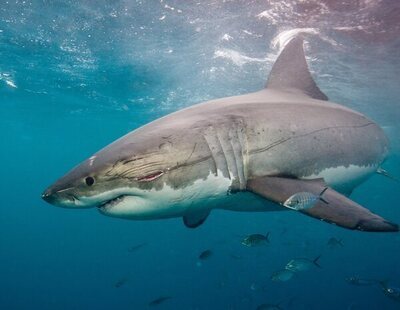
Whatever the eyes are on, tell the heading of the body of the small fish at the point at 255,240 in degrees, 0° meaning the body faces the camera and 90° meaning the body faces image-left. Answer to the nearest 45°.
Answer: approximately 90°

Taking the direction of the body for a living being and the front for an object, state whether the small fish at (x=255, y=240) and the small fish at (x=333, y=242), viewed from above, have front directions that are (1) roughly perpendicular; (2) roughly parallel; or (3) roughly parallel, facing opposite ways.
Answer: roughly parallel

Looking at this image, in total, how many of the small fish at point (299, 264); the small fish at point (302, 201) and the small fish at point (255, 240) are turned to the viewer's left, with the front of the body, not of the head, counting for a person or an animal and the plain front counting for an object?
3

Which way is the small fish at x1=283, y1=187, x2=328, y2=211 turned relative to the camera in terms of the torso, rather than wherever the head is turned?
to the viewer's left

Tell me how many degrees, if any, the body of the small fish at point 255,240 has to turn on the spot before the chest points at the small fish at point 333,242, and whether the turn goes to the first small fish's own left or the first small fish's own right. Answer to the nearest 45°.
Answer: approximately 135° to the first small fish's own right

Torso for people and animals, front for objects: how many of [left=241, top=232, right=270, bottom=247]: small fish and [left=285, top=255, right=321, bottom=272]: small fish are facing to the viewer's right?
0

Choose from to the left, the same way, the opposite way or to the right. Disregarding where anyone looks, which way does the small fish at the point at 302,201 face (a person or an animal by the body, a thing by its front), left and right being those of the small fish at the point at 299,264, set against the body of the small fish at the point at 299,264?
the same way

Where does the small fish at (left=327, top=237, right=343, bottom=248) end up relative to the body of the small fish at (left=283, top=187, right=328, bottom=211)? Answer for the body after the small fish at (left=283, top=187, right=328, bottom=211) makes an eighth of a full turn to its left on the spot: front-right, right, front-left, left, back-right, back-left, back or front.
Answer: back-right

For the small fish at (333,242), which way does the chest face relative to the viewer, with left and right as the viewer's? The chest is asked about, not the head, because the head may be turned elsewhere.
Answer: facing to the left of the viewer

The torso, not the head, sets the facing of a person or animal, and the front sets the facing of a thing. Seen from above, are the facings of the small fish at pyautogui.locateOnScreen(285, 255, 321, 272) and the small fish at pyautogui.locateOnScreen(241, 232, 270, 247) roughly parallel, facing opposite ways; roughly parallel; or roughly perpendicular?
roughly parallel
